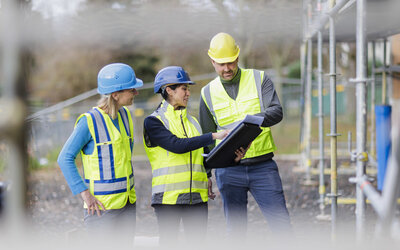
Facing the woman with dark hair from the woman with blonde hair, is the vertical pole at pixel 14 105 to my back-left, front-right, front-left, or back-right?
back-right

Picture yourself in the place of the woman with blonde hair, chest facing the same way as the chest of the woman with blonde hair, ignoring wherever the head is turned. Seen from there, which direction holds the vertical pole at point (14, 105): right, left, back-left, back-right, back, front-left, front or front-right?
front-right

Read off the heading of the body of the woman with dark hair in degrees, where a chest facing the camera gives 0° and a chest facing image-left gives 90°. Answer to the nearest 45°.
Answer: approximately 315°

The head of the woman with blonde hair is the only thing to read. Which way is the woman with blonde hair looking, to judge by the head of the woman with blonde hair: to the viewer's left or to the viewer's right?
to the viewer's right

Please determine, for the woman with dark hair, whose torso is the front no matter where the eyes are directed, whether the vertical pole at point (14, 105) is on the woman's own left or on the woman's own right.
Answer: on the woman's own right

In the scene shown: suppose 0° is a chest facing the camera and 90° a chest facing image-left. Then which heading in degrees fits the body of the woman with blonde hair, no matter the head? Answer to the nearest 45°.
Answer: approximately 315°

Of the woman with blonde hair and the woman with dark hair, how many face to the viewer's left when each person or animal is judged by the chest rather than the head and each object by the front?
0
